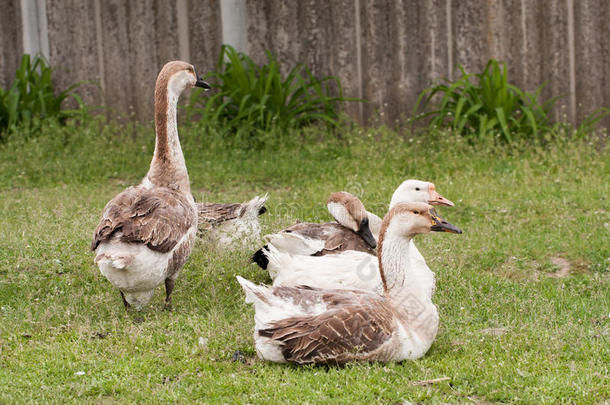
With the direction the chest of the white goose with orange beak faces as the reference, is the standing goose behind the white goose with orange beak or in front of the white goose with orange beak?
behind

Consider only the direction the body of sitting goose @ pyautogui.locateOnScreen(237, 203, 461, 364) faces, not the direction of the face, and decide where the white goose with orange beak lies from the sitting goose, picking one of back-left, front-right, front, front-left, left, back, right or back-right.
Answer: left

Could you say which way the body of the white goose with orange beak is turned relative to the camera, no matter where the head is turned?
to the viewer's right

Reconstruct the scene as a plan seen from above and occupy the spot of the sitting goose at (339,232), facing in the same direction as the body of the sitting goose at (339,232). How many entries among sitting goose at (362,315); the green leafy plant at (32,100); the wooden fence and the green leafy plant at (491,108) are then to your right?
1

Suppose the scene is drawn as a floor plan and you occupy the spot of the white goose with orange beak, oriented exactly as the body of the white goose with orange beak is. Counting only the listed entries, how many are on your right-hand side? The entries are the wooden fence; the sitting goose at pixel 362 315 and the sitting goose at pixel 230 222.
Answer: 1

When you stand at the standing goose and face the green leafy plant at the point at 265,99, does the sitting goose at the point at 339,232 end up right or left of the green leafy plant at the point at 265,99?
right

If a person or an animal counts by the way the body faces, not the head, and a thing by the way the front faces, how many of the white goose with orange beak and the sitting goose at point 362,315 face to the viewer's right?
2

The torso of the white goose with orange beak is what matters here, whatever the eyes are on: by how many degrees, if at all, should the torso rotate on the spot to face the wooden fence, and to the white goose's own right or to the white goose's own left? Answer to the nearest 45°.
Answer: approximately 90° to the white goose's own left

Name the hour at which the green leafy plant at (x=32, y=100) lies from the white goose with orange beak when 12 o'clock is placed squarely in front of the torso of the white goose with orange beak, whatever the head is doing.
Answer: The green leafy plant is roughly at 8 o'clock from the white goose with orange beak.

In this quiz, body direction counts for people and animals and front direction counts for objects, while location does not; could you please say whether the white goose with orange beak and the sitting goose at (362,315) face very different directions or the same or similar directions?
same or similar directions

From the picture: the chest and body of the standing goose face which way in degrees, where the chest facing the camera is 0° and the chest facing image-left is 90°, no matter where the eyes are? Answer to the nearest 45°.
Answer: approximately 225°

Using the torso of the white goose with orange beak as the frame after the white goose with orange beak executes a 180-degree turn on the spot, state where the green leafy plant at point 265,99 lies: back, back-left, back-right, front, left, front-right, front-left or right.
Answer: right

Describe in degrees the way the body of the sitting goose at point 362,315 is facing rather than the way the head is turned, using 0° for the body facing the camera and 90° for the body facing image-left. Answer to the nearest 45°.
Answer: approximately 270°
